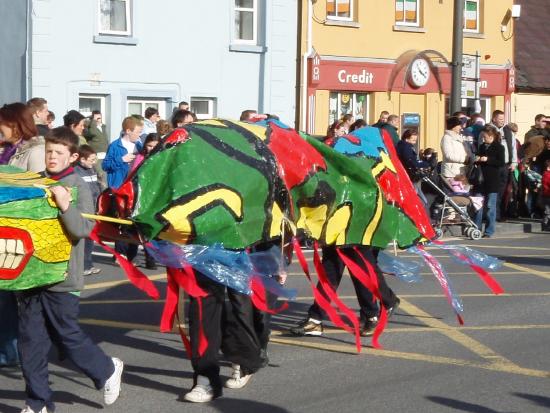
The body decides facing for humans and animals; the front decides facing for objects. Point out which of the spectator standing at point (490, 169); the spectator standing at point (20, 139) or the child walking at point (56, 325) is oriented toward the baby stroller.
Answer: the spectator standing at point (490, 169)

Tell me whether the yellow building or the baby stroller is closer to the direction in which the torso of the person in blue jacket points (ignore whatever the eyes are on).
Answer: the baby stroller

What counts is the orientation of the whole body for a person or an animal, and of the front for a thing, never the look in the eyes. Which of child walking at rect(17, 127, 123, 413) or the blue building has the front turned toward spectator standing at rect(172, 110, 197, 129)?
the blue building

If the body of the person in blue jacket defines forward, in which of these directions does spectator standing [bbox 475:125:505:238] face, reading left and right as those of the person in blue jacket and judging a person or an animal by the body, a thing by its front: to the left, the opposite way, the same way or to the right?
to the right

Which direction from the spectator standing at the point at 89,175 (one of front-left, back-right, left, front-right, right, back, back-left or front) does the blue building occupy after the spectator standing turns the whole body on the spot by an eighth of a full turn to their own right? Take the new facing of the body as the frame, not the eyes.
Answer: back

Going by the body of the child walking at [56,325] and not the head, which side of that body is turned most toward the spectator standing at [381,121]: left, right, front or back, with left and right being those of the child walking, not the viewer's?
back

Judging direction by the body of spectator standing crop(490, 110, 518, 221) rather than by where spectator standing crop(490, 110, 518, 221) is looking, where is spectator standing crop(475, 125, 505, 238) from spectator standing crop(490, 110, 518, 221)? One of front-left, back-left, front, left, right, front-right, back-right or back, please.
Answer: front-left
